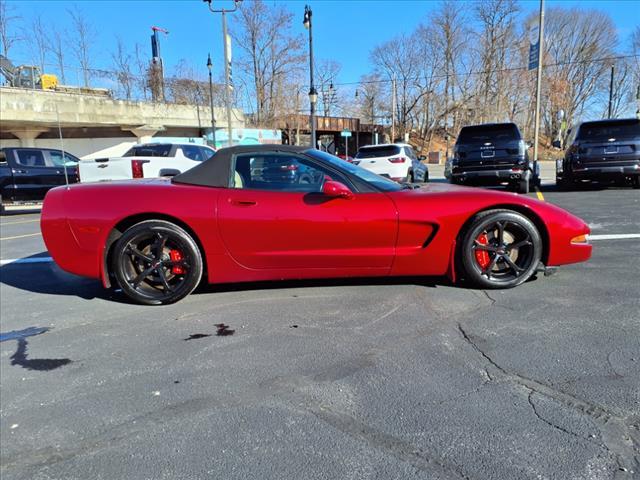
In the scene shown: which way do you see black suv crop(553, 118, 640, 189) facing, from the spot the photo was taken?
facing away from the viewer

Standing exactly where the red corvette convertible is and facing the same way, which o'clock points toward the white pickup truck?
The white pickup truck is roughly at 8 o'clock from the red corvette convertible.

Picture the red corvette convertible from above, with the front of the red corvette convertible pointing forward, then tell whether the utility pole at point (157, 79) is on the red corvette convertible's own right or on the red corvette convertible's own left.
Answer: on the red corvette convertible's own left

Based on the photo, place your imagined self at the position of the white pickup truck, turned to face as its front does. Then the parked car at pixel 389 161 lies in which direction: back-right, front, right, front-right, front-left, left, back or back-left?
front-right

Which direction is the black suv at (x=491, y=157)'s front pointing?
away from the camera

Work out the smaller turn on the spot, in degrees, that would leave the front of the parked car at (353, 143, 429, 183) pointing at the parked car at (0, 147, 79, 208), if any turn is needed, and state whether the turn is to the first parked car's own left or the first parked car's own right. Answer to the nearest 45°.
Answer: approximately 135° to the first parked car's own left

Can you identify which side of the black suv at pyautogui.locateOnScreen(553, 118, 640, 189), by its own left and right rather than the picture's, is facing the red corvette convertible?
back

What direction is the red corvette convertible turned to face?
to the viewer's right

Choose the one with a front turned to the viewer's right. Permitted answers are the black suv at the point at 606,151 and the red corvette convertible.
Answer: the red corvette convertible

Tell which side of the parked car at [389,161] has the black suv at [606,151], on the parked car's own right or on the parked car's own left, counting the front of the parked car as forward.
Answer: on the parked car's own right
